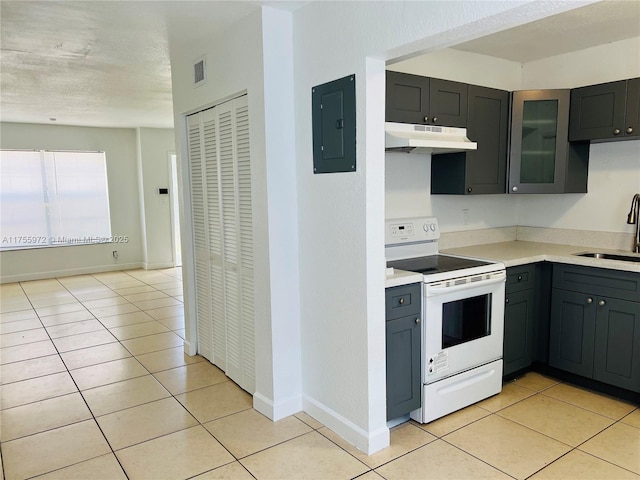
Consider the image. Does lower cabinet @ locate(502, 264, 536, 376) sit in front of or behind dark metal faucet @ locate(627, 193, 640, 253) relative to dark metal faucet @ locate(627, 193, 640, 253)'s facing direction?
in front

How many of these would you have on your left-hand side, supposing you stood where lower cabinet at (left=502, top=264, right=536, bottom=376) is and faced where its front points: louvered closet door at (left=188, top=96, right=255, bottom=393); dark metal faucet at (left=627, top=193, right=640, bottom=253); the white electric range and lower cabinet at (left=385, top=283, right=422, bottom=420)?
1

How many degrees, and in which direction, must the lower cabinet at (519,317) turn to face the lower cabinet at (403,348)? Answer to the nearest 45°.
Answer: approximately 90° to its right

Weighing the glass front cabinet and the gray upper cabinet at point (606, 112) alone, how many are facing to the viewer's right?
0

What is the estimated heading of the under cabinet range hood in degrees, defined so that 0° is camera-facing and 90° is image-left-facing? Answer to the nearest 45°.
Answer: approximately 315°

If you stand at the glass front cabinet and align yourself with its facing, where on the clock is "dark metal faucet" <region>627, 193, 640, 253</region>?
The dark metal faucet is roughly at 9 o'clock from the glass front cabinet.

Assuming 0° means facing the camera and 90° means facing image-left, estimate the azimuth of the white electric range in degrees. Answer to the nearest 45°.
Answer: approximately 315°

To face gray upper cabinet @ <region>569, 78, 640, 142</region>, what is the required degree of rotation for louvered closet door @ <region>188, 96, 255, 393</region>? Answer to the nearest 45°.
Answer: approximately 135° to its left

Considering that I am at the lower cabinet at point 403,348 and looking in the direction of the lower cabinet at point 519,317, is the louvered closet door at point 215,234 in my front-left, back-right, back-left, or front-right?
back-left

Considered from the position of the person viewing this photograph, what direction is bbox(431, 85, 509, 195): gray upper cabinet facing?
facing the viewer and to the right of the viewer

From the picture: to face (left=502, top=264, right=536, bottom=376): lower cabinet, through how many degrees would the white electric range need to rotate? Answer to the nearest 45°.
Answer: approximately 90° to its left

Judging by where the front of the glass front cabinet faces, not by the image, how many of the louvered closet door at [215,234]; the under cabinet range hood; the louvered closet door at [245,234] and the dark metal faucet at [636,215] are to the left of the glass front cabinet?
1

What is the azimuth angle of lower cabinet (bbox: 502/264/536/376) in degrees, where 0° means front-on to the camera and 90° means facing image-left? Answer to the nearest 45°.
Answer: approximately 315°

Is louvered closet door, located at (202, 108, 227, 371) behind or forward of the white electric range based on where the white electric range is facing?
behind

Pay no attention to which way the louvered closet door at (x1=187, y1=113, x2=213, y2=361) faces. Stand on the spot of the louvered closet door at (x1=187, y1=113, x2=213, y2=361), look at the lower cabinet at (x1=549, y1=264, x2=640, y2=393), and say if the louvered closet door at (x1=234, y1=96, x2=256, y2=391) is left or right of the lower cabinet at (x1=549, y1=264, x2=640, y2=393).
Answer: right

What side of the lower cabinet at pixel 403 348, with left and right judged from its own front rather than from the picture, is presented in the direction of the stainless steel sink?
left
